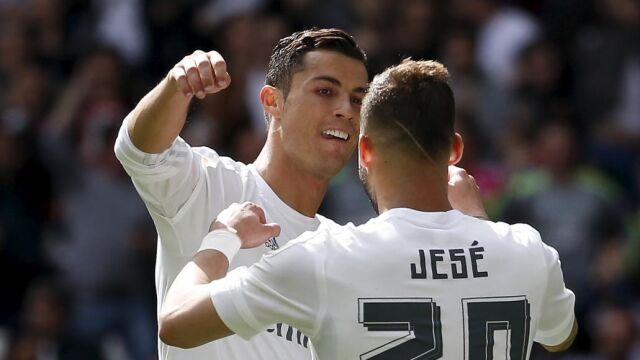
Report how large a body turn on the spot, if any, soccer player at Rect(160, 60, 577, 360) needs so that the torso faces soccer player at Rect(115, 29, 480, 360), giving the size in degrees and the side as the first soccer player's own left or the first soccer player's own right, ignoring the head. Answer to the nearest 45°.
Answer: approximately 45° to the first soccer player's own left

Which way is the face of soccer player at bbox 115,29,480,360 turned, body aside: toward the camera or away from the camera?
toward the camera

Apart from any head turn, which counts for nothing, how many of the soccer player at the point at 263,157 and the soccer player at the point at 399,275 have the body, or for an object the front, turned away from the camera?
1

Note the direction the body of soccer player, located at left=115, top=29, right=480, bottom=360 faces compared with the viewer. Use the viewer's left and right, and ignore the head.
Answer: facing the viewer and to the right of the viewer

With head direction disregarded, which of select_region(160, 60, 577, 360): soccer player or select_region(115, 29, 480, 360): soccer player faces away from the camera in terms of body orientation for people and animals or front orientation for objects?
select_region(160, 60, 577, 360): soccer player

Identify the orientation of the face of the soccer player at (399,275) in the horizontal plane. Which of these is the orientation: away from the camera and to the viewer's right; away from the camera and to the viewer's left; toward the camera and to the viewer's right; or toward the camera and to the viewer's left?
away from the camera and to the viewer's left

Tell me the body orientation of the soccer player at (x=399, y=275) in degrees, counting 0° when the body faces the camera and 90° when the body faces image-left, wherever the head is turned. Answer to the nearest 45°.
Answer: approximately 180°
